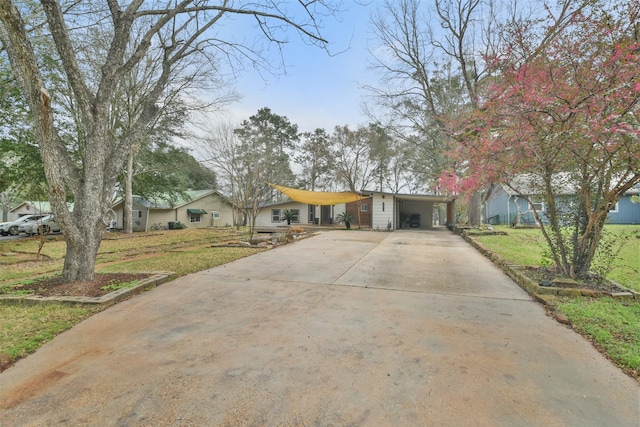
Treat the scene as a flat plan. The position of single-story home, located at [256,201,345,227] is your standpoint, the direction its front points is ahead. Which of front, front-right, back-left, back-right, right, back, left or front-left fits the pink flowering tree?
front

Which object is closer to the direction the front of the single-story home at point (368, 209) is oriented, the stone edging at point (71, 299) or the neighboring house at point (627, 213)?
the stone edging

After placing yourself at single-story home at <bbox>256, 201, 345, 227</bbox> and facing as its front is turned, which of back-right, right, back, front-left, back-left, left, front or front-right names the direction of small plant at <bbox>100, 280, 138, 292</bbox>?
front

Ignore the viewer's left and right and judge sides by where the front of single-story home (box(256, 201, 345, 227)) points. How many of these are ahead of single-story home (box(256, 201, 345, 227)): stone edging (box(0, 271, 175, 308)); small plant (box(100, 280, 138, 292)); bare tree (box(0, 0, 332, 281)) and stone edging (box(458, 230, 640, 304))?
4

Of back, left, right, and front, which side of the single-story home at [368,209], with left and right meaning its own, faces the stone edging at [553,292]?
front

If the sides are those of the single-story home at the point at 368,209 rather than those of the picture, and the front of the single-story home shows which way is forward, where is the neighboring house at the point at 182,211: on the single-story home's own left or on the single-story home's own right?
on the single-story home's own right

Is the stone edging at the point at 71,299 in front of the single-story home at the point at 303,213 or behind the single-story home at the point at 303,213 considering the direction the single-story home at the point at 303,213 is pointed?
in front

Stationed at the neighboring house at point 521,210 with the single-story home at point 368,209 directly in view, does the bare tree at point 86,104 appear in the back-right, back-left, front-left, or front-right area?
front-left

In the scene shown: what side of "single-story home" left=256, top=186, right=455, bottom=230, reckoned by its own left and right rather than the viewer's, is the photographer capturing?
front

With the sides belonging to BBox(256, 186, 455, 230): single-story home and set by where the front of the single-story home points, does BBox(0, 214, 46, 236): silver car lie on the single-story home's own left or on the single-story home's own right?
on the single-story home's own right

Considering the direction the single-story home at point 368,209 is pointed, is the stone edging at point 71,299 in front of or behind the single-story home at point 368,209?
in front

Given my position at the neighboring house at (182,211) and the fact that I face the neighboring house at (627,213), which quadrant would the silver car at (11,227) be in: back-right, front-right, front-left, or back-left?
back-right
